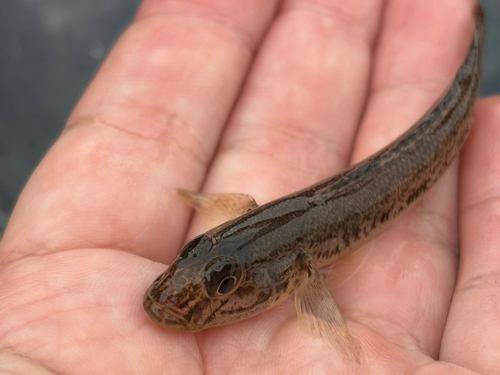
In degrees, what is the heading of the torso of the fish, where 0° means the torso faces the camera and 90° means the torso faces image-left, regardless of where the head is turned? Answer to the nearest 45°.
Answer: approximately 45°
